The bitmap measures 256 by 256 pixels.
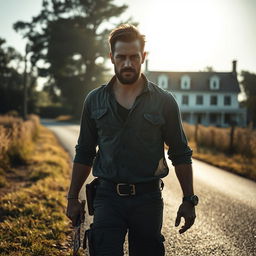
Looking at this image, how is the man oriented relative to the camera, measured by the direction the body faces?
toward the camera

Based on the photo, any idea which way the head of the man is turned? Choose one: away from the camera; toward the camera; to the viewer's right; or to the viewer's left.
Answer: toward the camera

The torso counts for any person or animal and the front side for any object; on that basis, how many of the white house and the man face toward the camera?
2

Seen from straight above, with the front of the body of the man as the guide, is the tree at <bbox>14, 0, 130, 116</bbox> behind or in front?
behind

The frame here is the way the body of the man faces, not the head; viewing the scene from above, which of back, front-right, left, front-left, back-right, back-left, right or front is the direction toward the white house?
back

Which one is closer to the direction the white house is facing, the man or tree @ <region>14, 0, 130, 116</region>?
the man

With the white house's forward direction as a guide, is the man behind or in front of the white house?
in front

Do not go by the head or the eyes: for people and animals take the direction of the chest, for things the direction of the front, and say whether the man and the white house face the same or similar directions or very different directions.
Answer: same or similar directions

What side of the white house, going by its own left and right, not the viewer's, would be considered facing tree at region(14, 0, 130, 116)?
right

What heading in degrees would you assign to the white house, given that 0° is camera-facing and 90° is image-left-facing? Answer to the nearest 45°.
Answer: approximately 0°

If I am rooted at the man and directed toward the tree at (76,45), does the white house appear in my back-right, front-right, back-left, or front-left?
front-right
